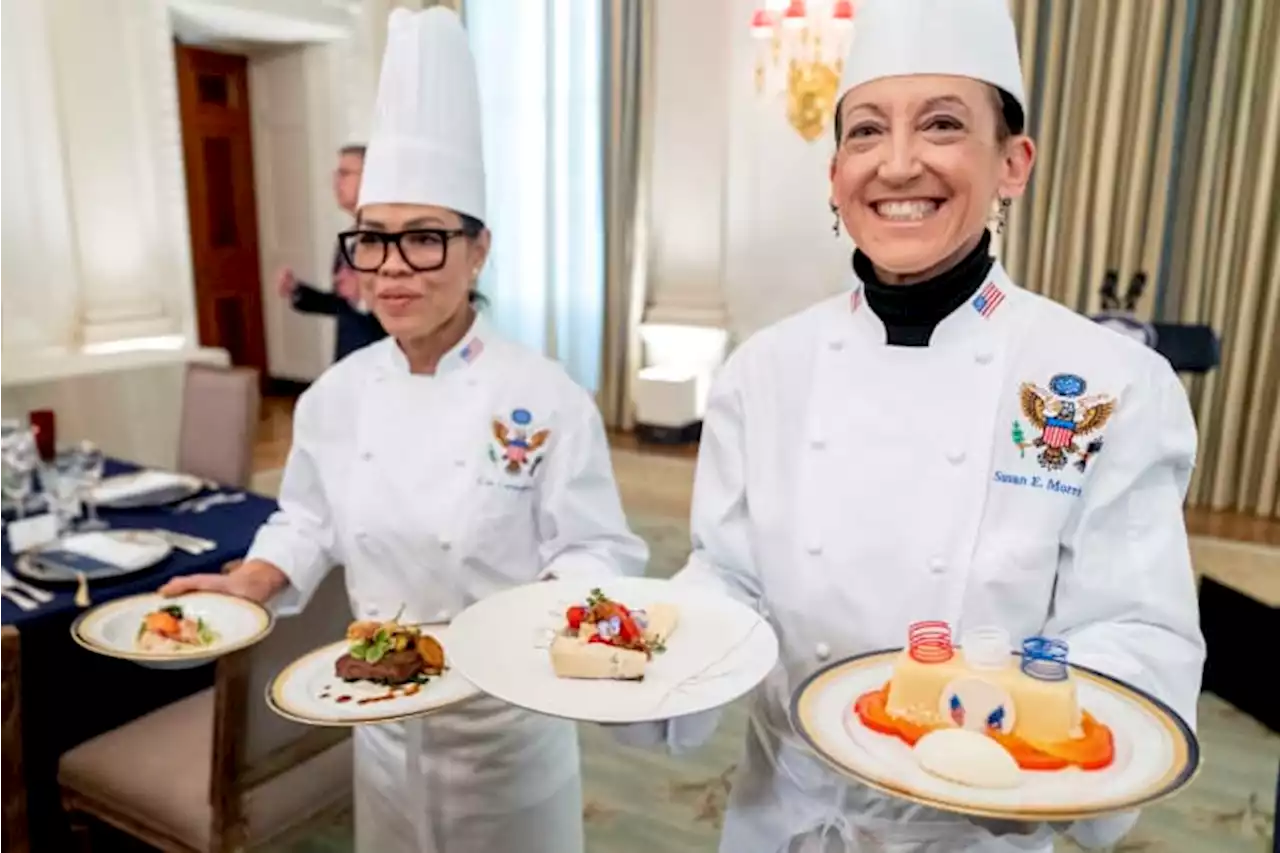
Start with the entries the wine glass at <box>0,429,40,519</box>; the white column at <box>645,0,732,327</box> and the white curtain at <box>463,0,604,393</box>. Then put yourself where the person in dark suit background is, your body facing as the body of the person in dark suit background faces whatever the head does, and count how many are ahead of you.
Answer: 1

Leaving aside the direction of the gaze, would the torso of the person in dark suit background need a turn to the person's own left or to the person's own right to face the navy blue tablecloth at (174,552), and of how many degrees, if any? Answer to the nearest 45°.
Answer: approximately 45° to the person's own left

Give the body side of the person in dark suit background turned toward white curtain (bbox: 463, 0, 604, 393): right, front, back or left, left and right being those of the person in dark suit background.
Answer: back

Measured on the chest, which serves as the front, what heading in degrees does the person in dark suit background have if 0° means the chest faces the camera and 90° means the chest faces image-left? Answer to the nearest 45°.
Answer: approximately 45°

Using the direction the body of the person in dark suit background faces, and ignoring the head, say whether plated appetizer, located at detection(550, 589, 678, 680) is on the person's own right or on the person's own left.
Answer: on the person's own left

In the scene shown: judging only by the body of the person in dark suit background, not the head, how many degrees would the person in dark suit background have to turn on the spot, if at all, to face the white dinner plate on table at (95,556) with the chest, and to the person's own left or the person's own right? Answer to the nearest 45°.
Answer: approximately 45° to the person's own left

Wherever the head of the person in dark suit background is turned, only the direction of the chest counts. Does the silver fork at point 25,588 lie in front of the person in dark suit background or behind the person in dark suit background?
in front

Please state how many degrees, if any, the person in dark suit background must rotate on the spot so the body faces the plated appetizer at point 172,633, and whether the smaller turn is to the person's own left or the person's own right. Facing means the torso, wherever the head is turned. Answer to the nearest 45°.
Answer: approximately 45° to the person's own left

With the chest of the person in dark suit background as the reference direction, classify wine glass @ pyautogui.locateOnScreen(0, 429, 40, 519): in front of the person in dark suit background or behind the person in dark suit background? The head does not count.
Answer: in front

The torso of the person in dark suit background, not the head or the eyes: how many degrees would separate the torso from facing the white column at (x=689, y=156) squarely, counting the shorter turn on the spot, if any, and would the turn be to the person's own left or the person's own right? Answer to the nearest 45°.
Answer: approximately 180°

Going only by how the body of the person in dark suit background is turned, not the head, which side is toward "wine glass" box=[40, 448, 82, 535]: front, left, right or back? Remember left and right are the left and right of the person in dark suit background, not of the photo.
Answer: left
